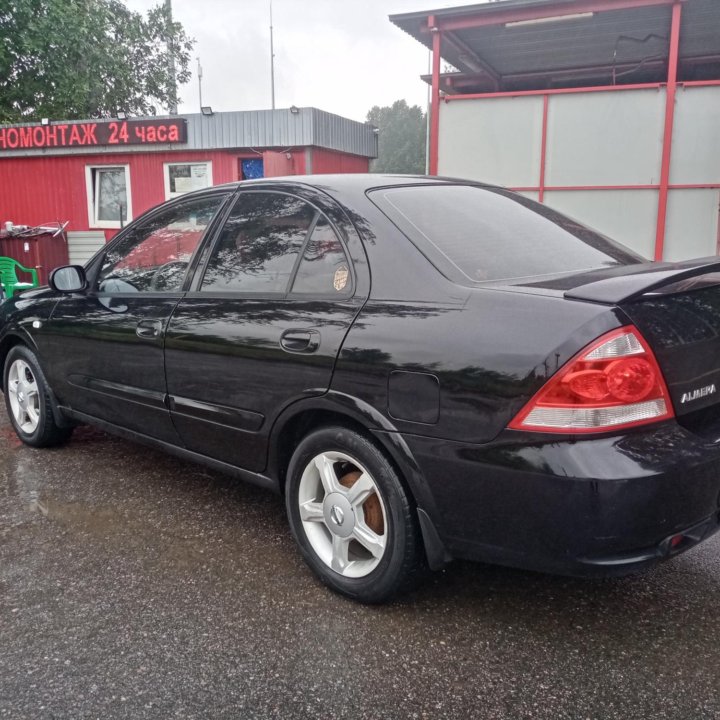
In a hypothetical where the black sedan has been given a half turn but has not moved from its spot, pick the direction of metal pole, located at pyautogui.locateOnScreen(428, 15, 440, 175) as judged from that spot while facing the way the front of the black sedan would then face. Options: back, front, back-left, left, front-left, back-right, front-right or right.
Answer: back-left

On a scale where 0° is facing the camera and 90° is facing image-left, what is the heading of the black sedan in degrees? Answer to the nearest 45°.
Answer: approximately 135°

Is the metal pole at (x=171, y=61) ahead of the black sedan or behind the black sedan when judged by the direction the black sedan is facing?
ahead

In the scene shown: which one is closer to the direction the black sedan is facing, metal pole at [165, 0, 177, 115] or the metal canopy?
the metal pole

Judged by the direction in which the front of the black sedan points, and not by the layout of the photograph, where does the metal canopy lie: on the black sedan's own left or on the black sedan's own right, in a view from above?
on the black sedan's own right

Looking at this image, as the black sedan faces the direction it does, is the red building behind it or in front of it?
in front
